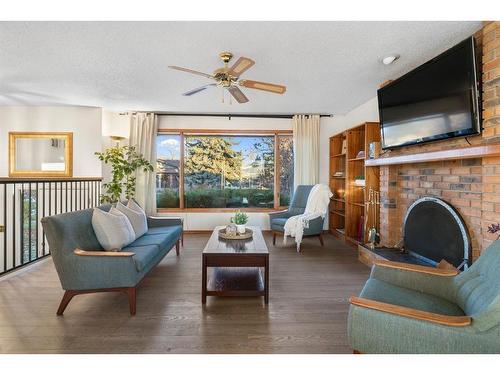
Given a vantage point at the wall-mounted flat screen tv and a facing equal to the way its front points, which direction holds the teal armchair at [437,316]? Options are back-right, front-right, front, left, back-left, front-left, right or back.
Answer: front-left

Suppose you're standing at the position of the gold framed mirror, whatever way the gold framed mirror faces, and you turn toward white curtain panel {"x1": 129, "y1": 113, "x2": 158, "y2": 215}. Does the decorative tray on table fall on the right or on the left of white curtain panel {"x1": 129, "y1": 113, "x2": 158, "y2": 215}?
right

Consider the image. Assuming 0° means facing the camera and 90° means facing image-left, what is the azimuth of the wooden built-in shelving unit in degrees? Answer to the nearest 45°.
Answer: approximately 45°

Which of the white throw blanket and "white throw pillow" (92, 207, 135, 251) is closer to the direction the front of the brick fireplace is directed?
the white throw pillow

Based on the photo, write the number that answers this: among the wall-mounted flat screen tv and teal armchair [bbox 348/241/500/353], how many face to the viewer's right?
0

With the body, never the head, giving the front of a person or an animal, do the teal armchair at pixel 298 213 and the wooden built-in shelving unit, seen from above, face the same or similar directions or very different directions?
same or similar directions

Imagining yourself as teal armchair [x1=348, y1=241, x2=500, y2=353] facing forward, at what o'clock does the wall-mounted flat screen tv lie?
The wall-mounted flat screen tv is roughly at 3 o'clock from the teal armchair.

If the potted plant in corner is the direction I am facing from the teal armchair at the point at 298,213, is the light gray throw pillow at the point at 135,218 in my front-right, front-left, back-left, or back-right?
front-left

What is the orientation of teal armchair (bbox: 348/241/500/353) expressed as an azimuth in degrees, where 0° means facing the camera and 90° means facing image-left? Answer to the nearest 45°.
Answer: approximately 90°

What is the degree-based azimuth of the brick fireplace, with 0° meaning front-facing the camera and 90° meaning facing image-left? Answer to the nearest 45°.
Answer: approximately 45°

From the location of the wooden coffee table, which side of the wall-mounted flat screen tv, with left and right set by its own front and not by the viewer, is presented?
front

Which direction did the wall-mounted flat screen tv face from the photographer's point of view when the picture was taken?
facing the viewer and to the left of the viewer

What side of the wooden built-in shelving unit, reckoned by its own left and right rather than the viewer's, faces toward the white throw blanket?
front

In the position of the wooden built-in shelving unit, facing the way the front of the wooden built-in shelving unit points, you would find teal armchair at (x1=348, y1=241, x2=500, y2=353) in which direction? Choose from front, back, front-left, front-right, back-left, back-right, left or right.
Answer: front-left

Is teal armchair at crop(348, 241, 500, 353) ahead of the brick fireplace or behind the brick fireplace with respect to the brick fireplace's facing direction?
ahead
